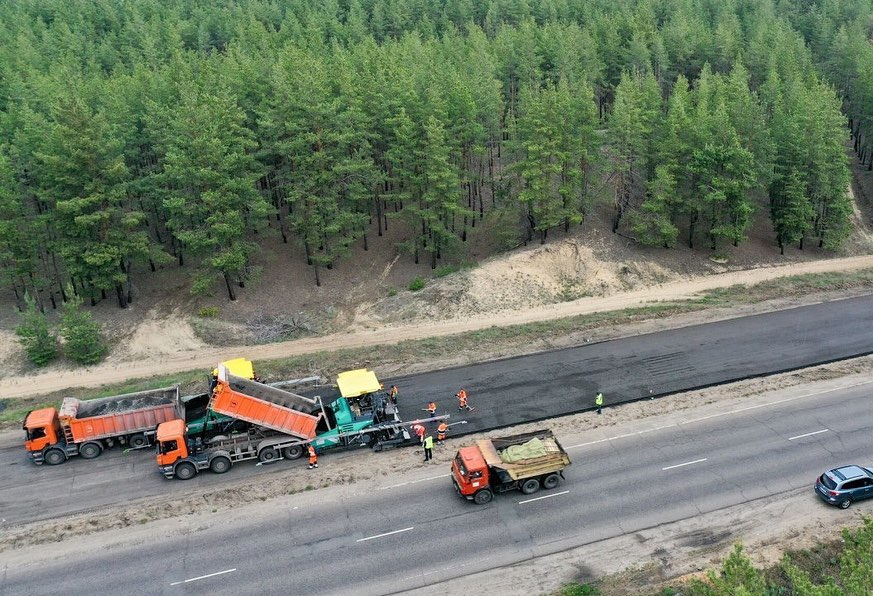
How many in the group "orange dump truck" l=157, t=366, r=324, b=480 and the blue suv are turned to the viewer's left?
1

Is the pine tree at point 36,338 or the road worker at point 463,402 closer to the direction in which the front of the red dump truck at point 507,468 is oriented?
the pine tree

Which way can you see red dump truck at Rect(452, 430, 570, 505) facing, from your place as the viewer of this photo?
facing the viewer and to the left of the viewer

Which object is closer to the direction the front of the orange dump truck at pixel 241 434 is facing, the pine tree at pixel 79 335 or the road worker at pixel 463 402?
the pine tree

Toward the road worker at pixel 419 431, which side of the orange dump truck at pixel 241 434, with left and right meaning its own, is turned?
back

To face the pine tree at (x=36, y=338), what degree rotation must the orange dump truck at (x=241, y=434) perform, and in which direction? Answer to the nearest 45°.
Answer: approximately 45° to its right

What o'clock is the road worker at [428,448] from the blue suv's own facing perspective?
The road worker is roughly at 7 o'clock from the blue suv.

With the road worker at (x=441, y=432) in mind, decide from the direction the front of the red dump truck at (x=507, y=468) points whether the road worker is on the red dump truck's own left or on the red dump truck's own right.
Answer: on the red dump truck's own right

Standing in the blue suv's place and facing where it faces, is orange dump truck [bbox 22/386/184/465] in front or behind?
behind

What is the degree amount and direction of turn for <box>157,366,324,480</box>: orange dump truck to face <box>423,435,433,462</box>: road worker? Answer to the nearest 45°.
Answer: approximately 135° to its left

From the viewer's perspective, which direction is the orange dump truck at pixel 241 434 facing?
to the viewer's left
